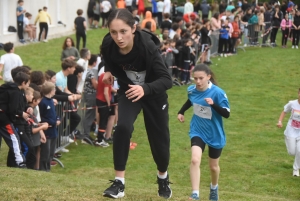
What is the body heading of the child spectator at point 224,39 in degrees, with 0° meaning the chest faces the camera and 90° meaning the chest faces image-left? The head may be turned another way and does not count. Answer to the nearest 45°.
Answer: approximately 0°

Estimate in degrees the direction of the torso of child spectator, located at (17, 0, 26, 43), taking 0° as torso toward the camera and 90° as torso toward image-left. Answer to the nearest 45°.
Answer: approximately 315°

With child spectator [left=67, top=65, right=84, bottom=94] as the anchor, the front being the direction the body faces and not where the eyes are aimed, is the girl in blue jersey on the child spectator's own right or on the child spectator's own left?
on the child spectator's own right

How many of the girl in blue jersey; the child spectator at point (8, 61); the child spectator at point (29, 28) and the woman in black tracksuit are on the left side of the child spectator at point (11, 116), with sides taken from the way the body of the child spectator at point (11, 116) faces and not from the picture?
2

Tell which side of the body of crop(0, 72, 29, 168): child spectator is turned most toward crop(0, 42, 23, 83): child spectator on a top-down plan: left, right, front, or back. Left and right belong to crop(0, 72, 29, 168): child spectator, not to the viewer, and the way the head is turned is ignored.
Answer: left

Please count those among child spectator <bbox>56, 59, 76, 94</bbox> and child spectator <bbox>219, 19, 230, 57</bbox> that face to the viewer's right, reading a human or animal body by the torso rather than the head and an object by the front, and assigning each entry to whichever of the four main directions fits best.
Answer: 1

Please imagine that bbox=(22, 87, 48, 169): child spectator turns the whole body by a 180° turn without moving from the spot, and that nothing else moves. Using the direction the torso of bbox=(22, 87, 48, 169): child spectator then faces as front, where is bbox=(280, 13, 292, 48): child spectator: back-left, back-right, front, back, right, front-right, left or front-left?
back-right

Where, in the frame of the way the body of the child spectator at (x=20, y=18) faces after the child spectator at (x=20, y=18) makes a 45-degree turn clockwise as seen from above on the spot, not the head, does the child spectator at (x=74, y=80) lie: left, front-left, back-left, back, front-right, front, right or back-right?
front

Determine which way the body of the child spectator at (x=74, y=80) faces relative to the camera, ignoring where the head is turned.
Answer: to the viewer's right

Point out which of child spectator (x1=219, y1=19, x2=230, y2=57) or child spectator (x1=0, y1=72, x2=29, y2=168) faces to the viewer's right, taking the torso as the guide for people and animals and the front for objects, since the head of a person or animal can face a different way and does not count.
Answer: child spectator (x1=0, y1=72, x2=29, y2=168)

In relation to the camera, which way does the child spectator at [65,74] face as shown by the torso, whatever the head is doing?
to the viewer's right

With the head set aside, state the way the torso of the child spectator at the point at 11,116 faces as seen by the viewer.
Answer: to the viewer's right

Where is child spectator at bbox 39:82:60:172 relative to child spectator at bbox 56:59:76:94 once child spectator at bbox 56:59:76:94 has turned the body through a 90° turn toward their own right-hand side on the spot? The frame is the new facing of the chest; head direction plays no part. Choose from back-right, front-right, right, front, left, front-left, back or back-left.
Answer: front

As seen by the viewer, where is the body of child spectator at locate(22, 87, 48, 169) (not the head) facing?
to the viewer's right

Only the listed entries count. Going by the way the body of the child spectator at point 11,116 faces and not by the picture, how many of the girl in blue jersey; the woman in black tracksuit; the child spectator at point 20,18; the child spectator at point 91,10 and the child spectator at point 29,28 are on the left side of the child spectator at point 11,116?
3
